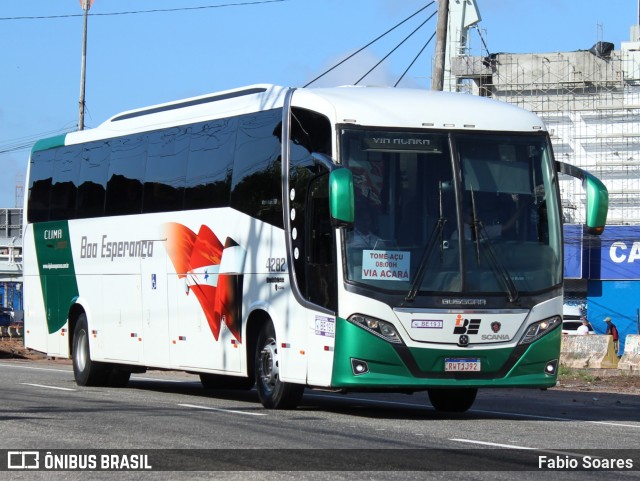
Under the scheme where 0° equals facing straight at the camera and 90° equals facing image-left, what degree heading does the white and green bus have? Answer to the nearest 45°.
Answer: approximately 315°

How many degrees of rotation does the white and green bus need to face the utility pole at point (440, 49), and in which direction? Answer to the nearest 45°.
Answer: approximately 135° to its left
